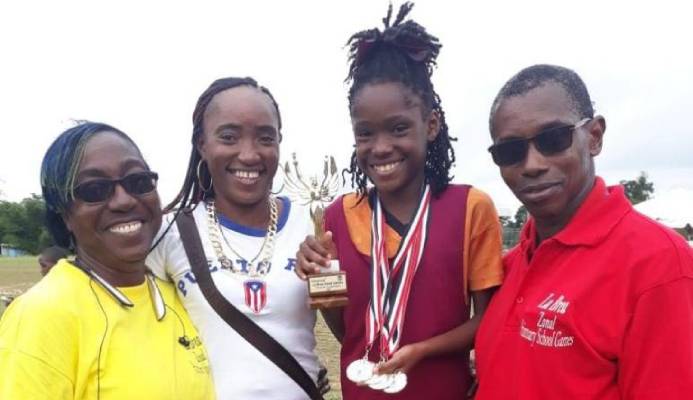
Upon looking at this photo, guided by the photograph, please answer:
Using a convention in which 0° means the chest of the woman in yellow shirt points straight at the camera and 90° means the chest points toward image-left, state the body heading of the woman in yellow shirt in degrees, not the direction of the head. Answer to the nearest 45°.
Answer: approximately 315°

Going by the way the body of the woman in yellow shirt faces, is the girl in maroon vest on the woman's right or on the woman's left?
on the woman's left

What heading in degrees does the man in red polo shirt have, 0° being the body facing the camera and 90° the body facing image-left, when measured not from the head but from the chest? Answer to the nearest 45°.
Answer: approximately 45°

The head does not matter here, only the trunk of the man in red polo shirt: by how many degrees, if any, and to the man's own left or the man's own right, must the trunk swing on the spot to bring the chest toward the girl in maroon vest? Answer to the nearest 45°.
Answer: approximately 90° to the man's own right
